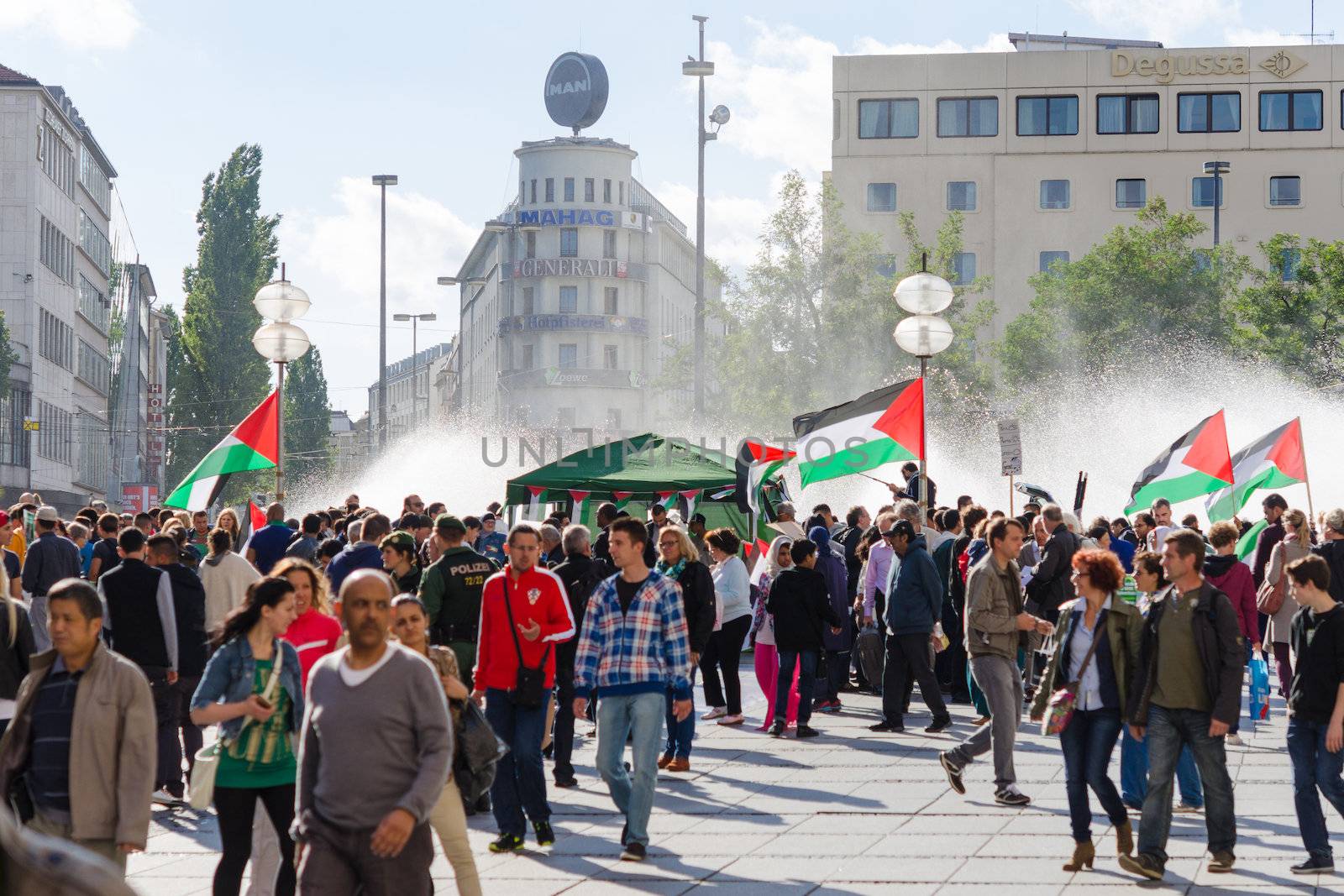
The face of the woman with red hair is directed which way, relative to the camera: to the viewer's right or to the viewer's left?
to the viewer's left

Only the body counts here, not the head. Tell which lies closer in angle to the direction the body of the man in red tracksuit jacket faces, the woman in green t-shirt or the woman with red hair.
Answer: the woman in green t-shirt

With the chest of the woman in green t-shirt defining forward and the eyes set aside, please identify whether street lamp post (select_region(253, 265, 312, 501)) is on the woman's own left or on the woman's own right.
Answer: on the woman's own left

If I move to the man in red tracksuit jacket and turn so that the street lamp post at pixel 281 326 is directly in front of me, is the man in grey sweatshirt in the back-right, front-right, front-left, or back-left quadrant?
back-left

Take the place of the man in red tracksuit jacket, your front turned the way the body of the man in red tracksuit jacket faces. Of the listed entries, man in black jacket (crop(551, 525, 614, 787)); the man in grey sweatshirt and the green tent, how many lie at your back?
2

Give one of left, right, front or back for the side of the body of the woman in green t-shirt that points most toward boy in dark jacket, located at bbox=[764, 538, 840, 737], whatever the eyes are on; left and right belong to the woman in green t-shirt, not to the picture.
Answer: left

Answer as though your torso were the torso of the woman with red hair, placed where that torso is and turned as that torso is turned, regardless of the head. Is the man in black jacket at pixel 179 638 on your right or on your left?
on your right

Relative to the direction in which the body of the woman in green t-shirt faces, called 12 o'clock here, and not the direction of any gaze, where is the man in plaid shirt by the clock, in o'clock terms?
The man in plaid shirt is roughly at 9 o'clock from the woman in green t-shirt.
